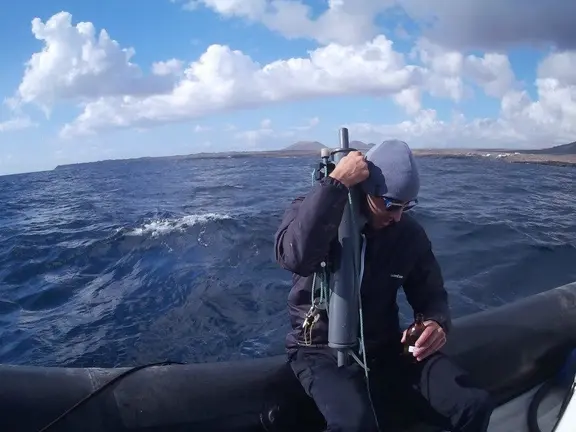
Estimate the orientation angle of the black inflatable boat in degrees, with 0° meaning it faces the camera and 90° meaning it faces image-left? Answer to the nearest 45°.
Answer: approximately 270°
